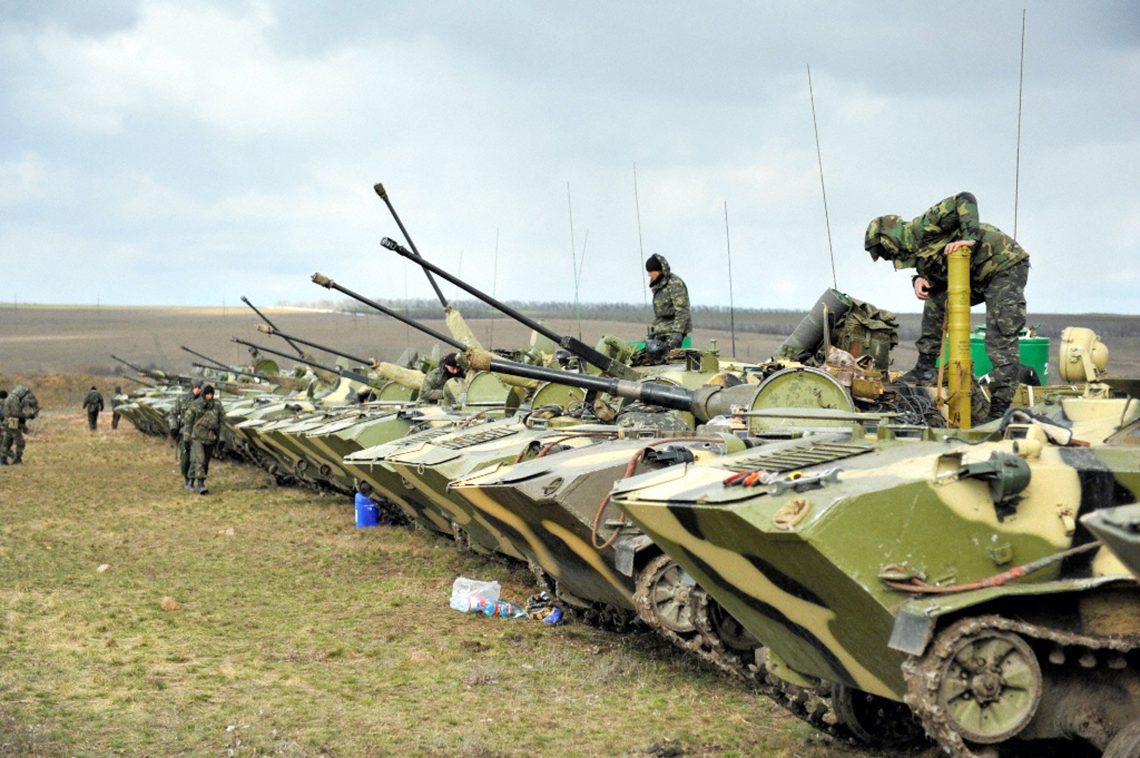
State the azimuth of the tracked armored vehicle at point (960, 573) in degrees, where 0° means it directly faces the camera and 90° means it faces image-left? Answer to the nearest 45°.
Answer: approximately 45°

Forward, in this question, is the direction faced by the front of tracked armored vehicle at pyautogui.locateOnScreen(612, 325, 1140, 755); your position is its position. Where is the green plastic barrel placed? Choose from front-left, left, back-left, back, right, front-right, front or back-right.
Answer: back-right

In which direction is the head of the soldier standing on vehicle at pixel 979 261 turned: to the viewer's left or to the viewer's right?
to the viewer's left

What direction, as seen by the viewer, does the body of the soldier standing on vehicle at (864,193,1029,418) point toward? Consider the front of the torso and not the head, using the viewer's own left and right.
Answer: facing to the left of the viewer
